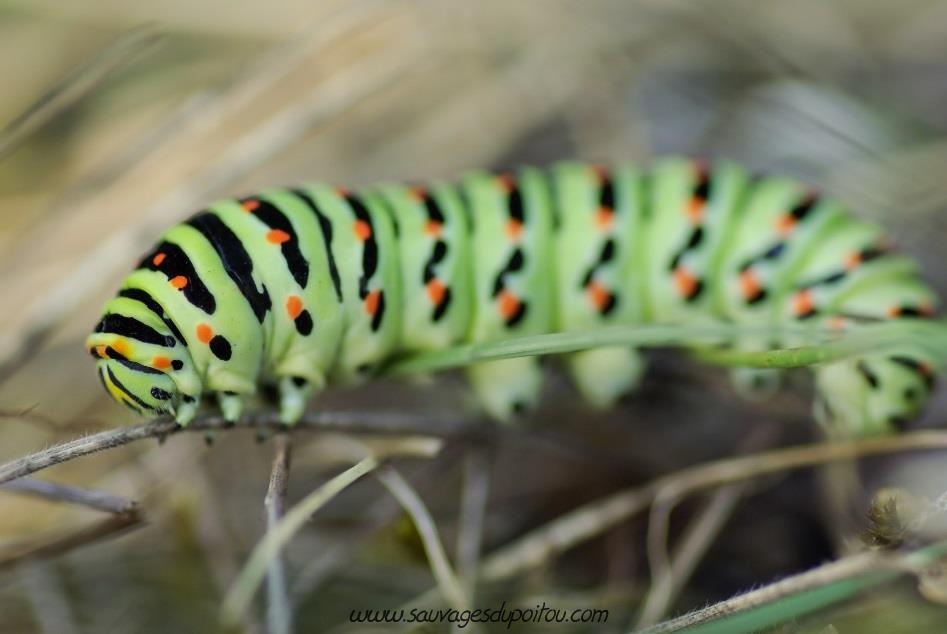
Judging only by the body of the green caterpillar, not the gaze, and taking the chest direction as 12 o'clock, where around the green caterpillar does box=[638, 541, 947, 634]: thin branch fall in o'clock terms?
The thin branch is roughly at 8 o'clock from the green caterpillar.

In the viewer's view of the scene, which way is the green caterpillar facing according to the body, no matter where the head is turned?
to the viewer's left

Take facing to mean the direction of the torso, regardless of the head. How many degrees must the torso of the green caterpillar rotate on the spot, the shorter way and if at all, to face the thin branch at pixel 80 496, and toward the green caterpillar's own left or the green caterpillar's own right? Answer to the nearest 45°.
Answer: approximately 45° to the green caterpillar's own left

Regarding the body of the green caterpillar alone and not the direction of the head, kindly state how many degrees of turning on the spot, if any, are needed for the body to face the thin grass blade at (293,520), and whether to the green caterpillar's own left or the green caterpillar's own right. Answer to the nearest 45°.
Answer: approximately 45° to the green caterpillar's own left
